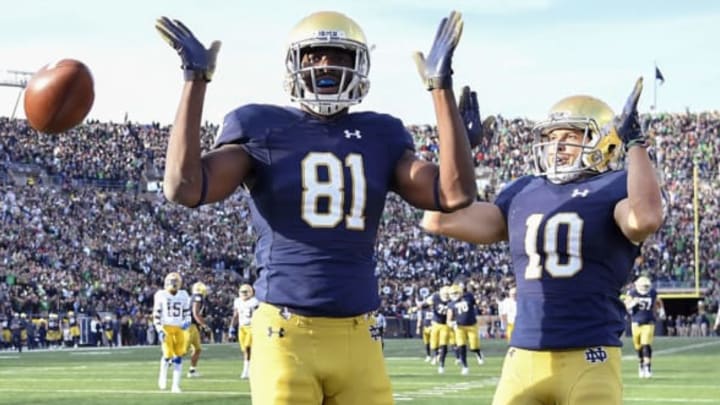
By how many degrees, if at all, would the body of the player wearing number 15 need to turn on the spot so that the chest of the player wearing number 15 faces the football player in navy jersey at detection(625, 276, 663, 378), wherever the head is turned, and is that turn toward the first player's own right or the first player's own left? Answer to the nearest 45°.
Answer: approximately 90° to the first player's own left

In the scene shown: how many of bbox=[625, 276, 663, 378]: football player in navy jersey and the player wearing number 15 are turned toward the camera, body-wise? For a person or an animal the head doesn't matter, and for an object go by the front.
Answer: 2

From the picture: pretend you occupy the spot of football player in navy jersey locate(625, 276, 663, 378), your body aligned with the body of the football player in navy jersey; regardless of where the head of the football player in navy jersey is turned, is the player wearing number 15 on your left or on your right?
on your right

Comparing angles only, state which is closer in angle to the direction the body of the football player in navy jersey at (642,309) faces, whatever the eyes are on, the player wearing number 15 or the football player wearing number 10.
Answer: the football player wearing number 10

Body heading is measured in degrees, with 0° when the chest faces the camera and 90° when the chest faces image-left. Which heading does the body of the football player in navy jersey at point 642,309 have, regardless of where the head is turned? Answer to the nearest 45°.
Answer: approximately 0°

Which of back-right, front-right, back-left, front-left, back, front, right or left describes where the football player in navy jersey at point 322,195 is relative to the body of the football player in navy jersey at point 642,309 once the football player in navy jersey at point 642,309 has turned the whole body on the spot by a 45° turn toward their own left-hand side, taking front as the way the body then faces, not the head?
front-right

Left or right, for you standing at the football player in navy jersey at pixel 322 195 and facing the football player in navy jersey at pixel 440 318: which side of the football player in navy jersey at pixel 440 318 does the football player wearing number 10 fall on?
right

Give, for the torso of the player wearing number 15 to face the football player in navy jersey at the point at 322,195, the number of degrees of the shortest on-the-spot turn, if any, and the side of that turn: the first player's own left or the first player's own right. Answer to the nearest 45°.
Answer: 0° — they already face them
